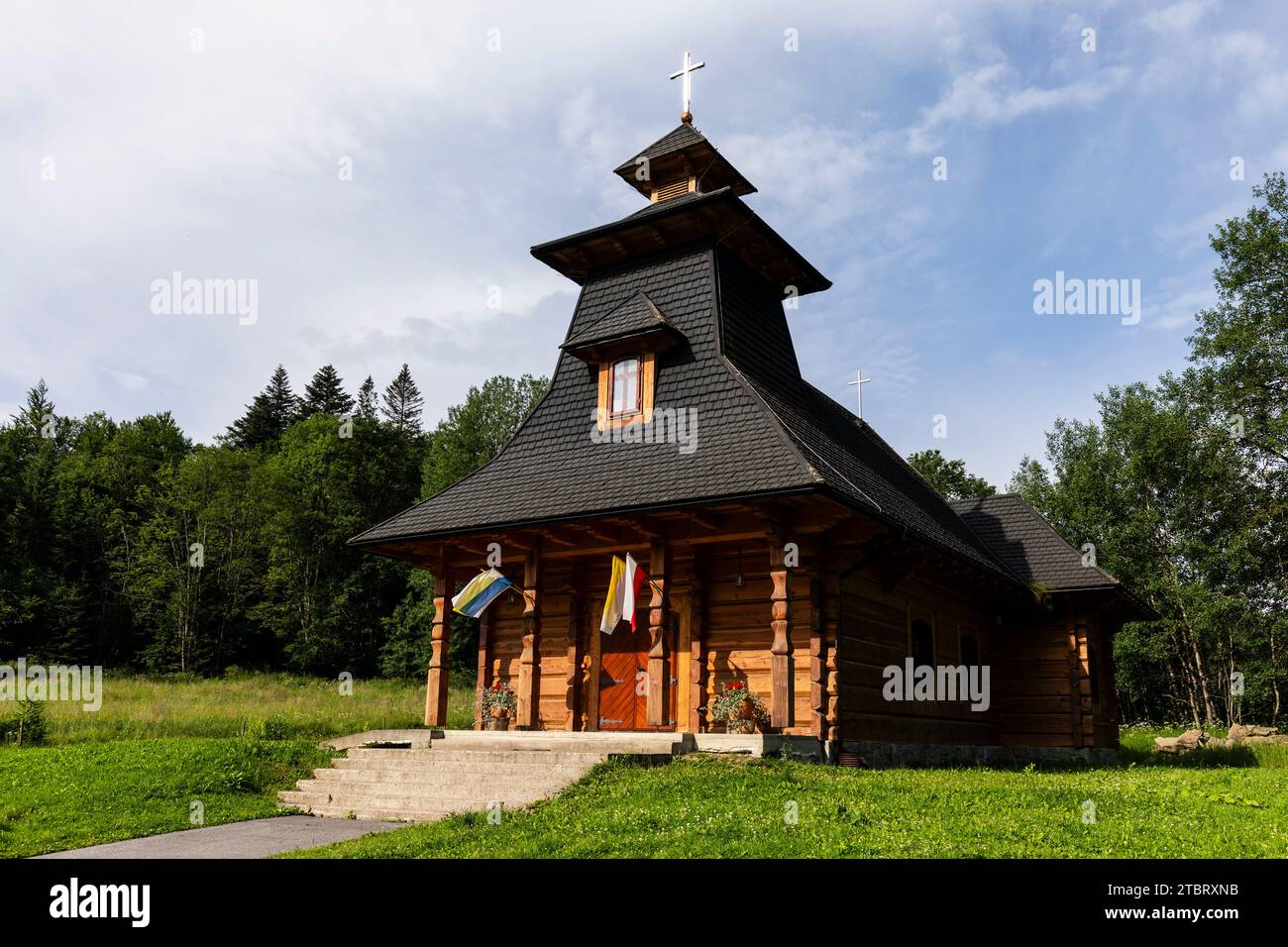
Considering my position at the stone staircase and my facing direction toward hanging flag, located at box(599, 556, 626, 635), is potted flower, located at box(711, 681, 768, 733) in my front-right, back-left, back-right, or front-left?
front-right

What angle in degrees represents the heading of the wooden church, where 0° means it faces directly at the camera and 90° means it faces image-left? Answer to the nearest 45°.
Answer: approximately 45°
